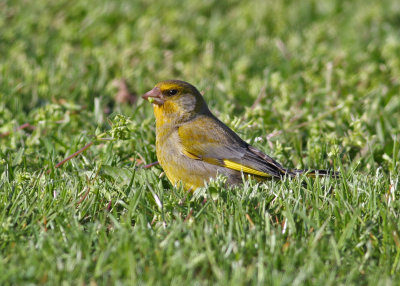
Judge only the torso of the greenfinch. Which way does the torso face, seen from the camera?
to the viewer's left
